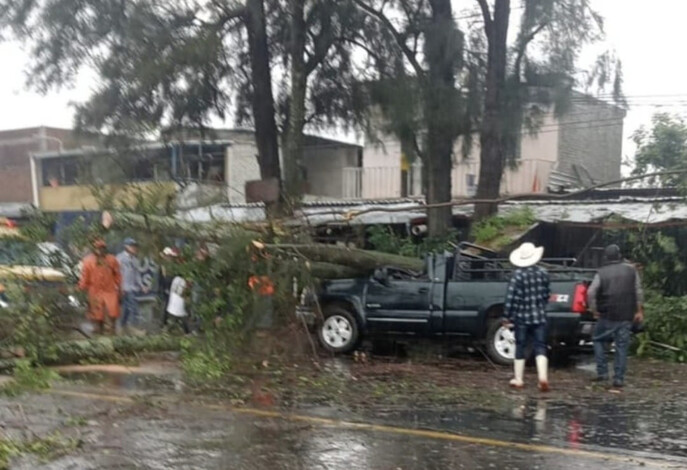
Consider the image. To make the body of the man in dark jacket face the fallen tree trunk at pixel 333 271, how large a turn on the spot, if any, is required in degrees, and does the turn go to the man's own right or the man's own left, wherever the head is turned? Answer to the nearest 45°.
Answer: approximately 90° to the man's own left

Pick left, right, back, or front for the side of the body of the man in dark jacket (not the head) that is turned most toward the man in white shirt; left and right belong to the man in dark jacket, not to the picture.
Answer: left

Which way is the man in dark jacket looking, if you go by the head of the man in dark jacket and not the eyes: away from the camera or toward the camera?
away from the camera

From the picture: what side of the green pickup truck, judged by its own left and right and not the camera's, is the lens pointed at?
left

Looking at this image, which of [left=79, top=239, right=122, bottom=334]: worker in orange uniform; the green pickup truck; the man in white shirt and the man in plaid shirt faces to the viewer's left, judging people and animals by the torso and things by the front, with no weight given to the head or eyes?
the green pickup truck

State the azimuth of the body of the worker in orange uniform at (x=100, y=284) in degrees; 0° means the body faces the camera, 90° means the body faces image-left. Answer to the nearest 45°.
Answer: approximately 0°

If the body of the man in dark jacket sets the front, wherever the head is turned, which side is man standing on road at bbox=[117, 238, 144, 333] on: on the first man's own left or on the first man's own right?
on the first man's own left

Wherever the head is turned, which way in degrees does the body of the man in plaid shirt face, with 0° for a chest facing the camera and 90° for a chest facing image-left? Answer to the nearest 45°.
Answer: approximately 180°
